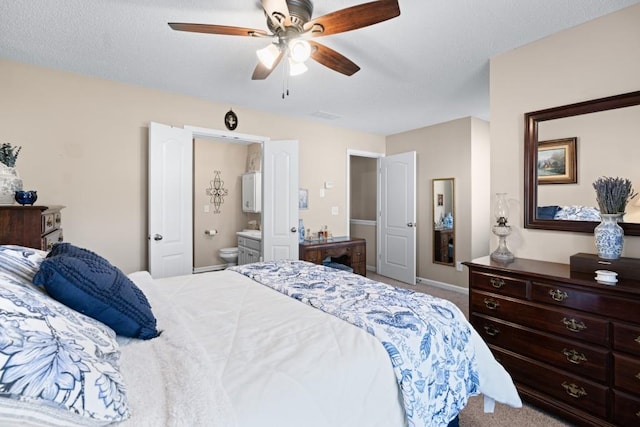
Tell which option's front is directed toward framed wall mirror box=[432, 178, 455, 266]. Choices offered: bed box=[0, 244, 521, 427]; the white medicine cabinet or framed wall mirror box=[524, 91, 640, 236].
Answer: the bed

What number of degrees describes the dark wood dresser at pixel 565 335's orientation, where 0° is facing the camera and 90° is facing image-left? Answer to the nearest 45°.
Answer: approximately 45°

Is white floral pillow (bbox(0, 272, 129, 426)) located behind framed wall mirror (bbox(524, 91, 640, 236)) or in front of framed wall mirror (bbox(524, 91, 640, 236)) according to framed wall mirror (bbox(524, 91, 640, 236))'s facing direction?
in front

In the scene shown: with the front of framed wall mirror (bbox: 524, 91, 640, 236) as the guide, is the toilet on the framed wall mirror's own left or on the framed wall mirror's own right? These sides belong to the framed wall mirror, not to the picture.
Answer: on the framed wall mirror's own right

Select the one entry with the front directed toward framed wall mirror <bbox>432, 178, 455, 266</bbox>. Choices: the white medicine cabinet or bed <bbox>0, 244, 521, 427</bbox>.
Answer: the bed

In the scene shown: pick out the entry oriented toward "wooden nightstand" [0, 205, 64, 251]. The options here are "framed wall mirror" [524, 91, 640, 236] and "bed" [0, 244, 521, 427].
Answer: the framed wall mirror

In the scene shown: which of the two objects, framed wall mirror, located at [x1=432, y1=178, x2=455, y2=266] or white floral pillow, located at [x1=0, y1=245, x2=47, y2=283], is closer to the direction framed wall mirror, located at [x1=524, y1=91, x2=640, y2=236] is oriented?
the white floral pillow

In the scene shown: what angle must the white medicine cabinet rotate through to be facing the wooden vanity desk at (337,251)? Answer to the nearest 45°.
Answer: approximately 90° to its left

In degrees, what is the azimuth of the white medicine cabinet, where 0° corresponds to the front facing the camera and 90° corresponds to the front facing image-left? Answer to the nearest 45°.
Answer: approximately 45°

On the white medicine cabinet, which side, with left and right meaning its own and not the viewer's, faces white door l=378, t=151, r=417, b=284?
left
